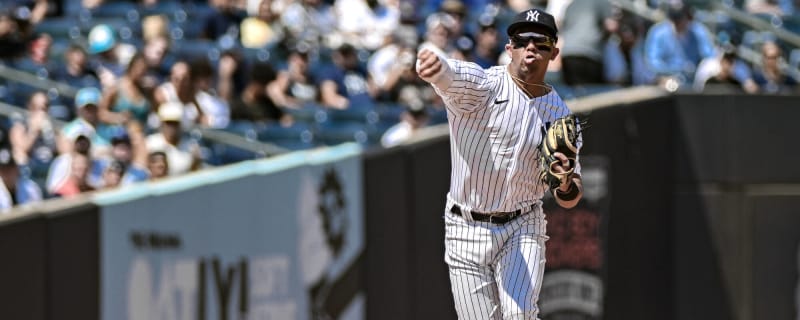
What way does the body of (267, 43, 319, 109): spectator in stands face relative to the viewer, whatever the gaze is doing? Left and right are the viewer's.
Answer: facing the viewer and to the right of the viewer

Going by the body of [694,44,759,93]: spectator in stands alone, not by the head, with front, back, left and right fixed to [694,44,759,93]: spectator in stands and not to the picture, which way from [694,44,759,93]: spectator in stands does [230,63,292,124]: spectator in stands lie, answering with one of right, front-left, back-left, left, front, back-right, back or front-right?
front-right

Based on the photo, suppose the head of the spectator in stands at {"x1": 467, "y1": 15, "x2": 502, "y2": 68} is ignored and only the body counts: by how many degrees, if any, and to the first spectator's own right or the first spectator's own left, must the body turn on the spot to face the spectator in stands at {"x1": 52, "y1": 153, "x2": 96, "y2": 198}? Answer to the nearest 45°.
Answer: approximately 45° to the first spectator's own right

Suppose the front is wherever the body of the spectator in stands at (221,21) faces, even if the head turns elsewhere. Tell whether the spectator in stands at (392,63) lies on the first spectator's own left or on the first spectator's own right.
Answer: on the first spectator's own left

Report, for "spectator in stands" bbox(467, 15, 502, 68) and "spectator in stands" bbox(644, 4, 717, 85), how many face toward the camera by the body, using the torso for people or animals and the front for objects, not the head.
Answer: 2

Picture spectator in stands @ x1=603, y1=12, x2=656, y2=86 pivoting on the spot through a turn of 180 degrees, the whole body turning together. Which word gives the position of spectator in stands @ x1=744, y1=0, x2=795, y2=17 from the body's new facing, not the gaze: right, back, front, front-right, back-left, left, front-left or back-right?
front-right

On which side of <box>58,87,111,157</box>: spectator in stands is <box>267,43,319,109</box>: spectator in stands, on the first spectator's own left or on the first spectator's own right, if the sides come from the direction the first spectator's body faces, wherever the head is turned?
on the first spectator's own left
